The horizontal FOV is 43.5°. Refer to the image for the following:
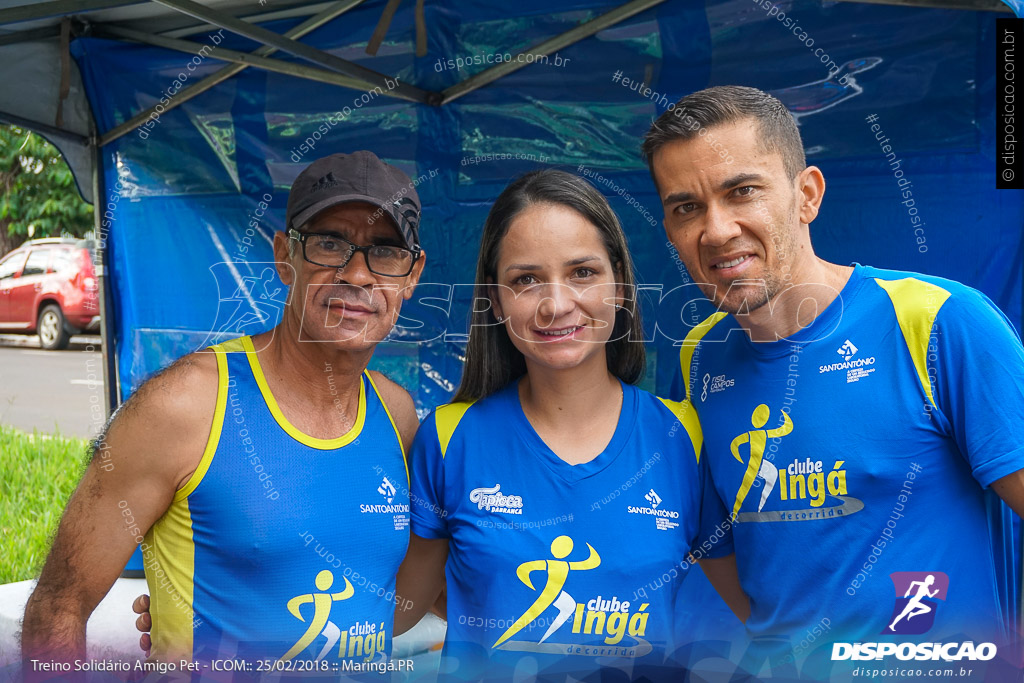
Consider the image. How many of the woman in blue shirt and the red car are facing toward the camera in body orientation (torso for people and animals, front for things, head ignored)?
1

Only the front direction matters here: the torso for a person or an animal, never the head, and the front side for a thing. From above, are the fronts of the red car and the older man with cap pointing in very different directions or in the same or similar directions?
very different directions

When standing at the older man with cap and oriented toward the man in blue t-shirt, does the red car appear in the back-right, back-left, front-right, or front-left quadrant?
back-left

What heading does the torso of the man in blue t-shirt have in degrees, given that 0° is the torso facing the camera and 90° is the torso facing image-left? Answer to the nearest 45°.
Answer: approximately 45°

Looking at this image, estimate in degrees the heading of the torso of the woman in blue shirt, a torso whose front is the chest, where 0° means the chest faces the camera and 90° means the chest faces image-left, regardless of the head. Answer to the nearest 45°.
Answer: approximately 0°

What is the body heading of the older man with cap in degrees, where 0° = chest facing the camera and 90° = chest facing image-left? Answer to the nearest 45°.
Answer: approximately 315°

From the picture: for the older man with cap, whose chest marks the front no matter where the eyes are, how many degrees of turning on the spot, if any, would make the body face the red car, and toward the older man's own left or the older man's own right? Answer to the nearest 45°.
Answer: approximately 135° to the older man's own left
